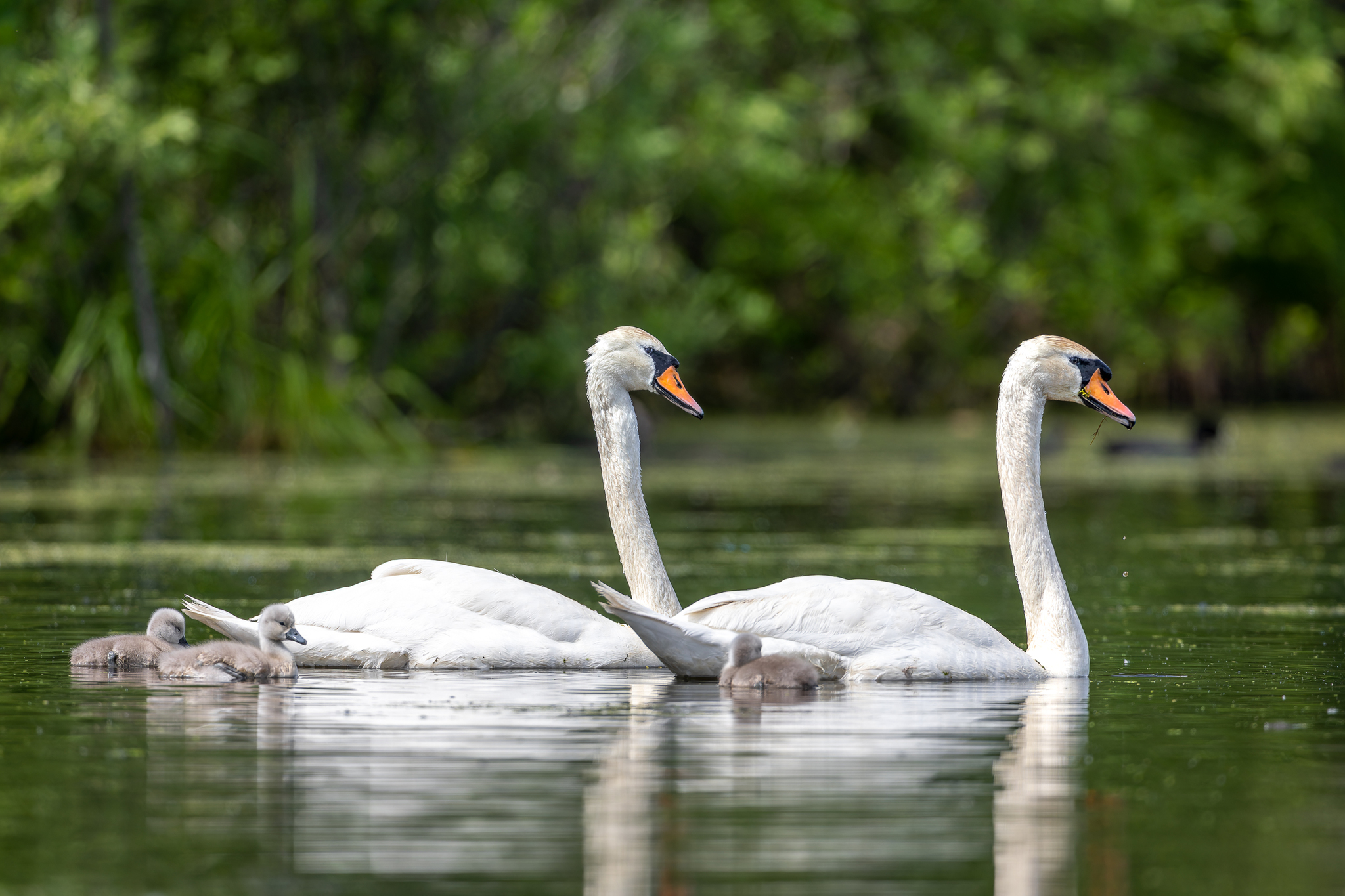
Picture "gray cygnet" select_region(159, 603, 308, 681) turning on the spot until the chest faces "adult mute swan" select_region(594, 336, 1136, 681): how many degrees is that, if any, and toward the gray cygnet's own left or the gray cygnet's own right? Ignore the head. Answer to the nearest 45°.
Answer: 0° — it already faces it

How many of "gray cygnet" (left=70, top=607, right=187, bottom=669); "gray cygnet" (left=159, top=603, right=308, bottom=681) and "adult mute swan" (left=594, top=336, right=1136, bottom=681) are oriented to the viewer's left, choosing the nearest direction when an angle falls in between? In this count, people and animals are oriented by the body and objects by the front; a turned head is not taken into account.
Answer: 0

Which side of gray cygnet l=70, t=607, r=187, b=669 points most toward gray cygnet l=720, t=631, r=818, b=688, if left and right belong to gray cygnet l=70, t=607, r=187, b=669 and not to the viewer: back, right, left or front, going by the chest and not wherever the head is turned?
front

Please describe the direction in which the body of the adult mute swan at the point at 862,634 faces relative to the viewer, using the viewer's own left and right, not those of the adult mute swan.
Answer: facing to the right of the viewer

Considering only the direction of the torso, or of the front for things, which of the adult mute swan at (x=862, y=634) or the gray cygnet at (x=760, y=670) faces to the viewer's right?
the adult mute swan

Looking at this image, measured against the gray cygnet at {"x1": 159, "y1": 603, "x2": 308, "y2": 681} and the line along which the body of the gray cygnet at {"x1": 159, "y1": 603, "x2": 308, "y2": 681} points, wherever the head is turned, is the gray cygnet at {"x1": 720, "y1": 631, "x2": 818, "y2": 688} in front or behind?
in front

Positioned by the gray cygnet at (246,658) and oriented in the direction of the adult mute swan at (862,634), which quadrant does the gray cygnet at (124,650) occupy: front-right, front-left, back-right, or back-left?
back-left

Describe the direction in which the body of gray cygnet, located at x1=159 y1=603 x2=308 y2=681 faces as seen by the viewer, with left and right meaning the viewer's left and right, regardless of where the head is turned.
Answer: facing to the right of the viewer

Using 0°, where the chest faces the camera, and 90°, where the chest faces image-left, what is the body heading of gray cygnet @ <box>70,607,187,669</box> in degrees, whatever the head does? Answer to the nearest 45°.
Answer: approximately 270°

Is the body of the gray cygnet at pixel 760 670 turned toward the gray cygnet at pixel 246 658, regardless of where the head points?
yes

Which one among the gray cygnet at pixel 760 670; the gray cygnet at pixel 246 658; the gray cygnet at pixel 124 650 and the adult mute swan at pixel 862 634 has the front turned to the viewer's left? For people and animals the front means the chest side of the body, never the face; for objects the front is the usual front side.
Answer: the gray cygnet at pixel 760 670

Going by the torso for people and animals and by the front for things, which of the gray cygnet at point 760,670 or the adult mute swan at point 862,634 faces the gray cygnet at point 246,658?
the gray cygnet at point 760,670
